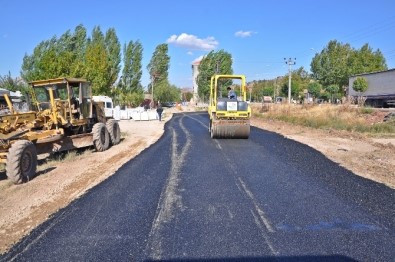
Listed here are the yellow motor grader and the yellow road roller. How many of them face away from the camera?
0

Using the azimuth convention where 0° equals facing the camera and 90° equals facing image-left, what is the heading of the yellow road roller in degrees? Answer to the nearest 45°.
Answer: approximately 0°

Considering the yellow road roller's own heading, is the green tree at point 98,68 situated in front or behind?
behind

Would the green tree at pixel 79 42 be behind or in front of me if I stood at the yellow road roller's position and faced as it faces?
behind

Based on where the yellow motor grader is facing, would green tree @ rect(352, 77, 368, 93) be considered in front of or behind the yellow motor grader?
behind

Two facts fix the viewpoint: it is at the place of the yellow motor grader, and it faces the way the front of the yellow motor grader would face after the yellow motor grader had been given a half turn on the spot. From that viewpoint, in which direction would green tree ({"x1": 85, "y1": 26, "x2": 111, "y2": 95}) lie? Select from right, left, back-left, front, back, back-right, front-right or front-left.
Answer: front-left

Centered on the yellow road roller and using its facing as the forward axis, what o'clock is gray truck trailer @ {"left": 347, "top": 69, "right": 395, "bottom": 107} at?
The gray truck trailer is roughly at 7 o'clock from the yellow road roller.

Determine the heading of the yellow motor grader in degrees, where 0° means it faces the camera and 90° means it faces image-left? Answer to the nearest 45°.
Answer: approximately 45°

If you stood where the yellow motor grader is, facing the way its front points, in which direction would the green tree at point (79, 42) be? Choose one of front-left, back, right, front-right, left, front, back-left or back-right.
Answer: back-right

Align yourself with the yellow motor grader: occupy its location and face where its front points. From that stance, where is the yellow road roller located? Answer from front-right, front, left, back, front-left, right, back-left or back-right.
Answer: back-left
